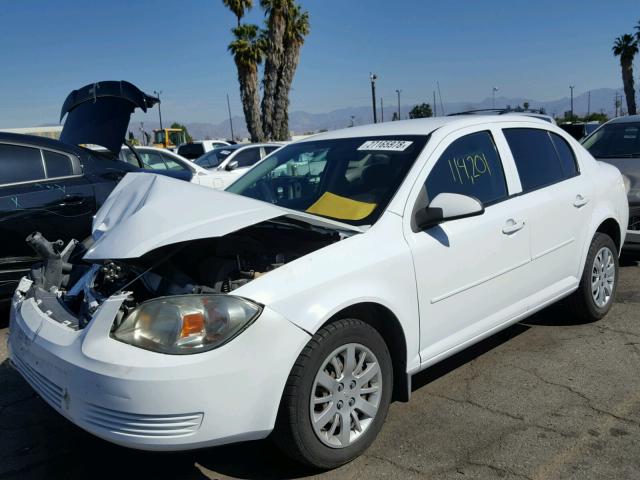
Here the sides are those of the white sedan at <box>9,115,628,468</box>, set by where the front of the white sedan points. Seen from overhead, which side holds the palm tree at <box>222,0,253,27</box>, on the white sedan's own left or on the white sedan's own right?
on the white sedan's own right

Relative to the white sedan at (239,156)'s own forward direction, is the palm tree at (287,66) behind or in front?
behind

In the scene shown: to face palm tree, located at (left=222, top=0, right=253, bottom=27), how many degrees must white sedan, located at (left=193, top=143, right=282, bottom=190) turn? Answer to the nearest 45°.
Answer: approximately 135° to its right

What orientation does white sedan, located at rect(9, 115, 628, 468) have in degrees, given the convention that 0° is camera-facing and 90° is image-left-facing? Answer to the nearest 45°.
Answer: approximately 45°
